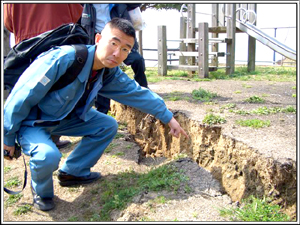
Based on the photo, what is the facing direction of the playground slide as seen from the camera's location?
facing to the right of the viewer
